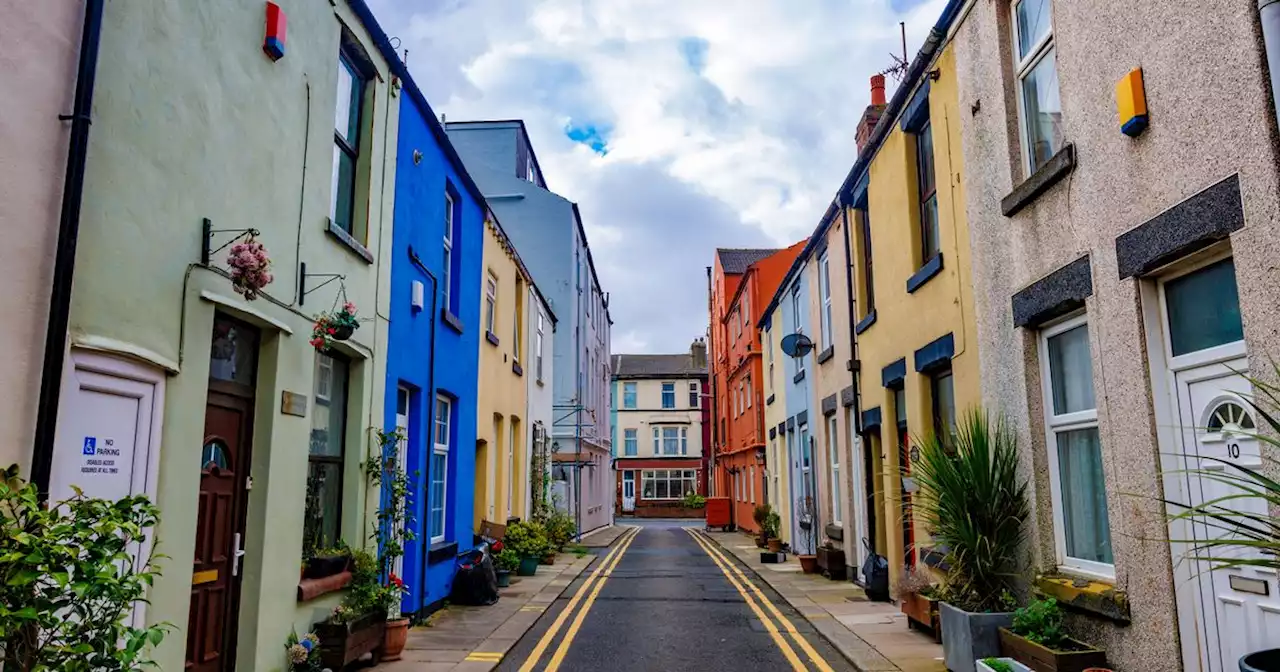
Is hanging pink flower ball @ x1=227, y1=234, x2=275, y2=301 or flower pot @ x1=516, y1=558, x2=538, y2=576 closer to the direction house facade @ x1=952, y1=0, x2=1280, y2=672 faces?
the hanging pink flower ball

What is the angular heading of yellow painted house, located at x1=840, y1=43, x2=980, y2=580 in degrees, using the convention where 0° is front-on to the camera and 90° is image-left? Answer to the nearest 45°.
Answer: approximately 90°

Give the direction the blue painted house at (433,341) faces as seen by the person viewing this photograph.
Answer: facing to the right of the viewer

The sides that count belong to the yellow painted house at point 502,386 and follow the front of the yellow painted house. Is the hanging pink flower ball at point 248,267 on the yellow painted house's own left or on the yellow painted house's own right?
on the yellow painted house's own right

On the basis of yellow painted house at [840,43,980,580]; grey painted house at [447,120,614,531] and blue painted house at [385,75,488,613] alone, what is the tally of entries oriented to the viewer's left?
1

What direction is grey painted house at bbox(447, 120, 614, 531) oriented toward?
to the viewer's right

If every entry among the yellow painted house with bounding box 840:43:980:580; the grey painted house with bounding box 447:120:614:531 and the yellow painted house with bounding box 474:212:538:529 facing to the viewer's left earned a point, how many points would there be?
1

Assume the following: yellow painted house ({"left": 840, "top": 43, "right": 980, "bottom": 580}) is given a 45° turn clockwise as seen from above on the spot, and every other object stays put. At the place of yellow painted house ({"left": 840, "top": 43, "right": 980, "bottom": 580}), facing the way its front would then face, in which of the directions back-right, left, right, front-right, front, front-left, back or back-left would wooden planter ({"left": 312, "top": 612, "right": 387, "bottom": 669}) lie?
left

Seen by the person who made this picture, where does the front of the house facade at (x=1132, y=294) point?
facing the viewer and to the left of the viewer

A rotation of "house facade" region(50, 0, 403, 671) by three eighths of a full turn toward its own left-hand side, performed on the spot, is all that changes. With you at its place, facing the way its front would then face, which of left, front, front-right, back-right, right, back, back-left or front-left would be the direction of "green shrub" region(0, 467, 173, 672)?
back

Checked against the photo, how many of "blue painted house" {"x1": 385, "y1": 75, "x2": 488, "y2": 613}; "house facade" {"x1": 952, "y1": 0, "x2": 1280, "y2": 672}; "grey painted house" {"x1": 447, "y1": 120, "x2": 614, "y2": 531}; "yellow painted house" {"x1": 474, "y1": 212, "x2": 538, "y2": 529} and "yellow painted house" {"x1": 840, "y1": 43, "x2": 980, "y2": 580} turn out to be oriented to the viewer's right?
3

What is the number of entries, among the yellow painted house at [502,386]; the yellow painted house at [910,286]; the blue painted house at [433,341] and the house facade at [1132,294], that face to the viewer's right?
2

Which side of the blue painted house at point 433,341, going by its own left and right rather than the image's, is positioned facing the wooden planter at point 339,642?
right

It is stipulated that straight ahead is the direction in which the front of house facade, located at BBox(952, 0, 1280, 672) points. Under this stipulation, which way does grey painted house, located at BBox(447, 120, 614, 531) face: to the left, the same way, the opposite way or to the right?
the opposite way

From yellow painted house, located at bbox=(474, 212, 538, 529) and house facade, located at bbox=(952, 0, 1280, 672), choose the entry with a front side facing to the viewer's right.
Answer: the yellow painted house

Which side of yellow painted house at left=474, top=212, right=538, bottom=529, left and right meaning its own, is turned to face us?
right

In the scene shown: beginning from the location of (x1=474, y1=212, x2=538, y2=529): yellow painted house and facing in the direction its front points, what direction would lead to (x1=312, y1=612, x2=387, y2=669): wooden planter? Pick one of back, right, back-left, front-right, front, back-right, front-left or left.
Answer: right

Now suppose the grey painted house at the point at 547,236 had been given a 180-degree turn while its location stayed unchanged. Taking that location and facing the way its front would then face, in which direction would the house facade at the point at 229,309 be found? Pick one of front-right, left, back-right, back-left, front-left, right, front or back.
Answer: left
